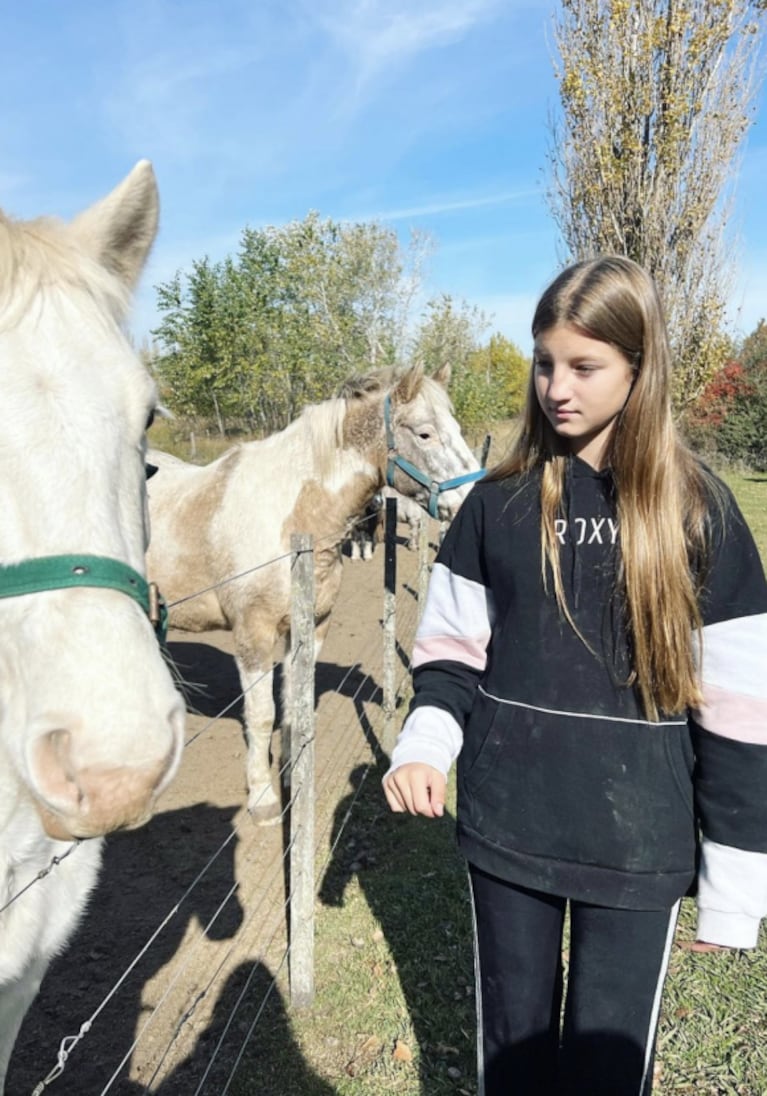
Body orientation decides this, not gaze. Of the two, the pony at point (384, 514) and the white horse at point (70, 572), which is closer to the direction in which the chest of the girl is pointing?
the white horse

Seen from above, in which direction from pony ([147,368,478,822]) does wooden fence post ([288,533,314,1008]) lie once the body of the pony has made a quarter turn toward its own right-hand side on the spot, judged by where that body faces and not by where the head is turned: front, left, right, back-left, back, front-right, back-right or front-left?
front-left

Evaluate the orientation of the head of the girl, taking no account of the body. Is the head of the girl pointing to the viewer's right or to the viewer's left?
to the viewer's left

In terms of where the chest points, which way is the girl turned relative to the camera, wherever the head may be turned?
toward the camera

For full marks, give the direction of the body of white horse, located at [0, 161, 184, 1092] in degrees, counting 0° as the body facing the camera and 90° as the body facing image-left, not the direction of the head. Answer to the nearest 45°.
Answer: approximately 315°

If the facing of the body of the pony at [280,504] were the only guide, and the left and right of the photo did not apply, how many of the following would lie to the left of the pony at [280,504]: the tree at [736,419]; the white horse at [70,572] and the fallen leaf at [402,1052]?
1

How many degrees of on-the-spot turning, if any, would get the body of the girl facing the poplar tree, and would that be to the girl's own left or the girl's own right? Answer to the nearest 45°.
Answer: approximately 180°

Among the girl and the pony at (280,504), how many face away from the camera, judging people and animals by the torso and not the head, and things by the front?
0

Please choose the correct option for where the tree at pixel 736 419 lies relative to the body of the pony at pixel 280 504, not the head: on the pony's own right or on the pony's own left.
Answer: on the pony's own left

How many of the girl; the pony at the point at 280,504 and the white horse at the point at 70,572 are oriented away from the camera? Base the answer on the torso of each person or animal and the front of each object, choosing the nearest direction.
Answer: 0

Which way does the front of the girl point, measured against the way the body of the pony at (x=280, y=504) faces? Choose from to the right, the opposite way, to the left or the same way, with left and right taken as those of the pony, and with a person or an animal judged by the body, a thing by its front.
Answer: to the right

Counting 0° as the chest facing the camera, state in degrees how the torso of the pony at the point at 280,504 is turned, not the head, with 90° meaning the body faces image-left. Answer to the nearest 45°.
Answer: approximately 315°

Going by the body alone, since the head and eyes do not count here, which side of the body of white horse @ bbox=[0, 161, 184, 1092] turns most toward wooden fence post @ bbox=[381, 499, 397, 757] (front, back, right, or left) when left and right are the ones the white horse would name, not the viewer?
left

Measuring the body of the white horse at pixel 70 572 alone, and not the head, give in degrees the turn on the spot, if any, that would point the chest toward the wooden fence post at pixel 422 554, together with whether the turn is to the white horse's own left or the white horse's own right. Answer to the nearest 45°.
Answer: approximately 90° to the white horse's own left

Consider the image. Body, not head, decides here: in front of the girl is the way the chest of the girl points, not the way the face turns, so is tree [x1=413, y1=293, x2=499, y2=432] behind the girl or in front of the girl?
behind

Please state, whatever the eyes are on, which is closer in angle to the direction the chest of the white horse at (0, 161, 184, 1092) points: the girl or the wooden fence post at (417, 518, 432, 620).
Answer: the girl
